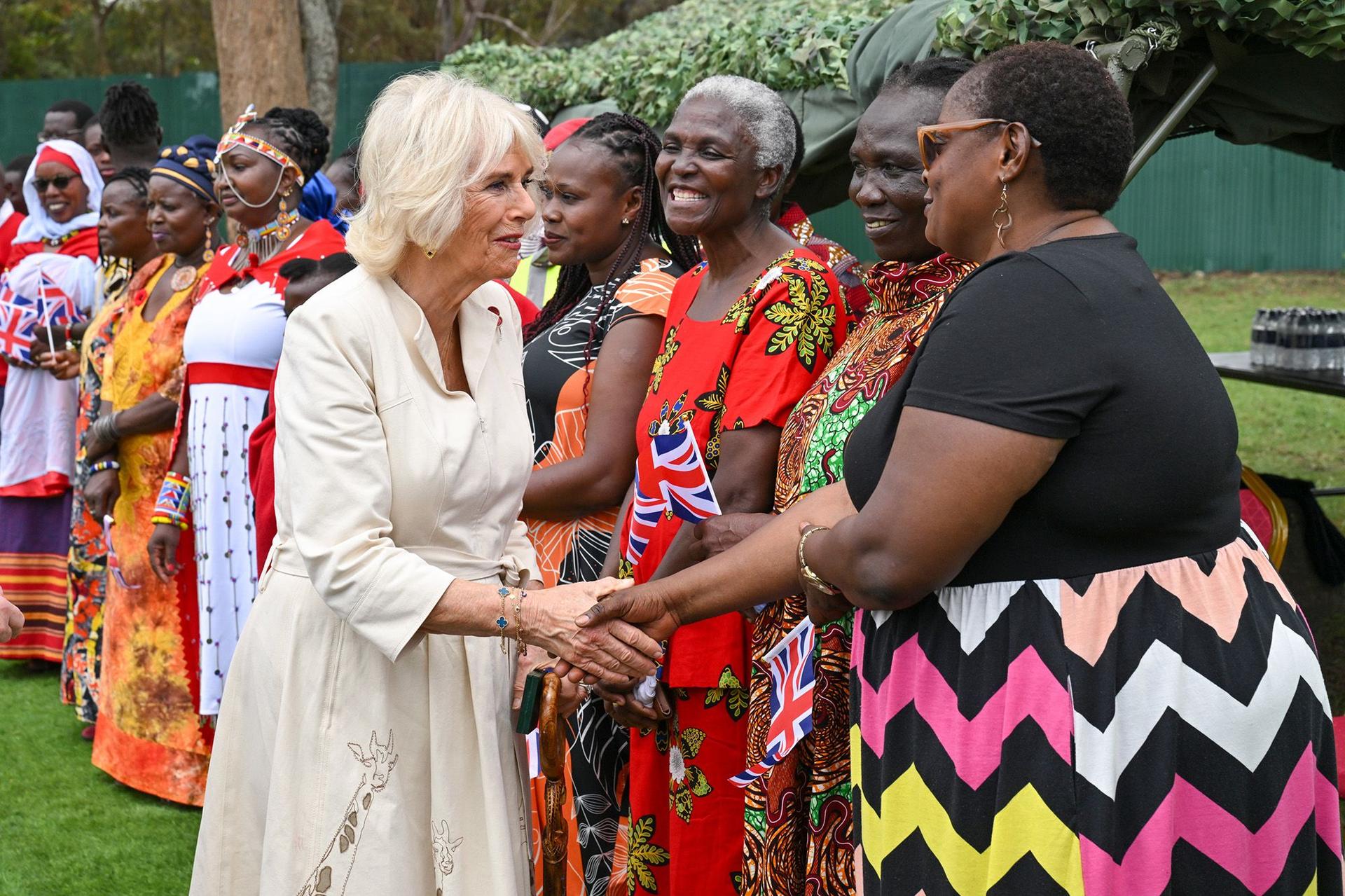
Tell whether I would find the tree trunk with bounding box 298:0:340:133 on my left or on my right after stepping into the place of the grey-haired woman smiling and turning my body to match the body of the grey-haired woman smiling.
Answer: on my right

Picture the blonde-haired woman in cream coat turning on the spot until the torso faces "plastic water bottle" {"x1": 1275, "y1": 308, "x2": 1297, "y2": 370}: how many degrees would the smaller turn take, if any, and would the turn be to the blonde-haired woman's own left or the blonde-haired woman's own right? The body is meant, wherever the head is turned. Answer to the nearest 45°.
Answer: approximately 90° to the blonde-haired woman's own left

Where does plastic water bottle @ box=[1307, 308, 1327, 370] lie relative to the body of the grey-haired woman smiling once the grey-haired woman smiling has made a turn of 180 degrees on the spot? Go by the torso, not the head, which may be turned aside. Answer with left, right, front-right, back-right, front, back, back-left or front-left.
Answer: front

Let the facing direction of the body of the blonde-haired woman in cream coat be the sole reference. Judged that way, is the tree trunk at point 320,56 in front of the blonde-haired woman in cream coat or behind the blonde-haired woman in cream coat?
behind

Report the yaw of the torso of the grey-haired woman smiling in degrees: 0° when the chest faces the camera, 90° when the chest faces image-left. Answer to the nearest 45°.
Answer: approximately 45°

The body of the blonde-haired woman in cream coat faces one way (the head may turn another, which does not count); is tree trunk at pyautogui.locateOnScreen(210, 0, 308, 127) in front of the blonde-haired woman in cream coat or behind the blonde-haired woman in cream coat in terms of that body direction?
behind

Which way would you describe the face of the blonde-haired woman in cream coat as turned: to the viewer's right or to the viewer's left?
to the viewer's right

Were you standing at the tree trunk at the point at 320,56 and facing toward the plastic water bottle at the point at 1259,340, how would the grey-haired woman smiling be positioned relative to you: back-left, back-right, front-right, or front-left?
front-right

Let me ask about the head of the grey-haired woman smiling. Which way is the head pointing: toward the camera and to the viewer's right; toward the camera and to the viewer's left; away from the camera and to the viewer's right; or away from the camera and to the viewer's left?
toward the camera and to the viewer's left

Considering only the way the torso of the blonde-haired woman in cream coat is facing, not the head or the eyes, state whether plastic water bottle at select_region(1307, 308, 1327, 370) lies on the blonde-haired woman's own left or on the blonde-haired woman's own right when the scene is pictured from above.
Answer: on the blonde-haired woman's own left

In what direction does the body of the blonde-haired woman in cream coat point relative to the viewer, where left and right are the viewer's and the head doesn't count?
facing the viewer and to the right of the viewer

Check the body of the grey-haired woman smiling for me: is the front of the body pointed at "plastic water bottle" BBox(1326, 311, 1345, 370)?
no
